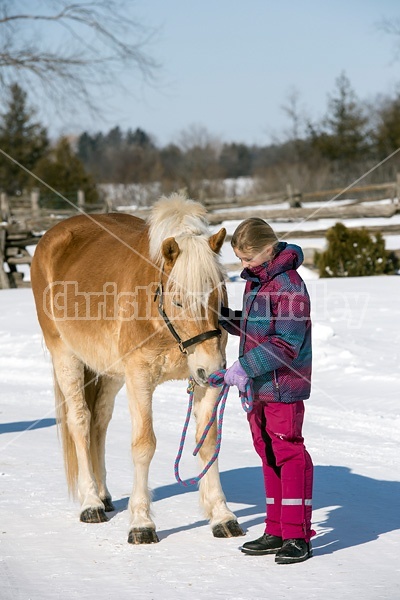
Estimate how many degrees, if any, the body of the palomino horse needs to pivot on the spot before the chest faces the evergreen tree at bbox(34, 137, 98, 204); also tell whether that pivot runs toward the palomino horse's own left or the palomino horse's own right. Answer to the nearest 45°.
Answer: approximately 135° to the palomino horse's own left

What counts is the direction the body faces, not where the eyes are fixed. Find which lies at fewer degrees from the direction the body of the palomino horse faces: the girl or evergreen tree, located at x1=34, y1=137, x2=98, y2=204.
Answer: the girl

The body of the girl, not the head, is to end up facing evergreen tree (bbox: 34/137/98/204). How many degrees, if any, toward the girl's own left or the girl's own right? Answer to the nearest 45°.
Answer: approximately 90° to the girl's own right

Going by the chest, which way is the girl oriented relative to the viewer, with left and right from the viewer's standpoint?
facing to the left of the viewer

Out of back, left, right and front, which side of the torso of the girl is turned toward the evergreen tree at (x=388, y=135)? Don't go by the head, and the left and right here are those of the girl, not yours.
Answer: right

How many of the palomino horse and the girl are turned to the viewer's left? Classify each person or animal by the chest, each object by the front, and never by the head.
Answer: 1

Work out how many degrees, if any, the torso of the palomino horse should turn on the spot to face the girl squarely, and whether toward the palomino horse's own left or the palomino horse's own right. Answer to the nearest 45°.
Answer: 0° — it already faces them

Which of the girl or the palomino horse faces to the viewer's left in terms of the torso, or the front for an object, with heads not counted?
the girl

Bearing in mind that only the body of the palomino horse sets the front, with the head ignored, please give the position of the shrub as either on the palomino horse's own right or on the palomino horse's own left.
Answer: on the palomino horse's own left
